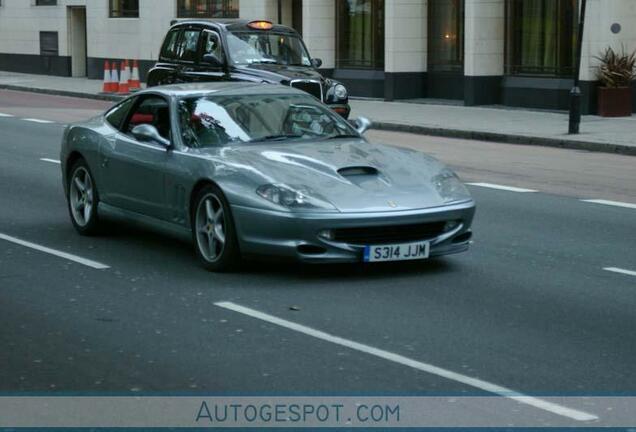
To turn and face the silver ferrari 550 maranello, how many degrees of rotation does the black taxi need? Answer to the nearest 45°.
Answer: approximately 45° to its right

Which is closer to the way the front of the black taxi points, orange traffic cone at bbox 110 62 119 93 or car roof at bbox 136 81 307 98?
the car roof

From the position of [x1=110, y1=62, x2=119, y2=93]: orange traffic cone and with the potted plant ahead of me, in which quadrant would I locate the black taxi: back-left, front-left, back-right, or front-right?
front-right

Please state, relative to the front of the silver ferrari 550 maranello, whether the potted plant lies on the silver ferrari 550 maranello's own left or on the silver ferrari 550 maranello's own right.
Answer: on the silver ferrari 550 maranello's own left

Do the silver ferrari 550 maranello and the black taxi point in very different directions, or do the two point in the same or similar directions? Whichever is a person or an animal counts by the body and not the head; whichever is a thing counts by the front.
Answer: same or similar directions

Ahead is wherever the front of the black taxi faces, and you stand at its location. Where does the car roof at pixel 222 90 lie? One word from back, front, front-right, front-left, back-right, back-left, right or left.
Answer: front-right

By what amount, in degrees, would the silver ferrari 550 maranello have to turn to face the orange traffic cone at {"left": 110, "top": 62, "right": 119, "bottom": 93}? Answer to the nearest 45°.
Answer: approximately 135° to its left

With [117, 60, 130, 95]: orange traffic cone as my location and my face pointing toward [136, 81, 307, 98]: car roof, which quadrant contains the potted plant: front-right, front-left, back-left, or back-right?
front-left

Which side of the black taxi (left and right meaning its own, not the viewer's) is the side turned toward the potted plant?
left

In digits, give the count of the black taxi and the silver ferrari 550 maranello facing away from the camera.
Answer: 0

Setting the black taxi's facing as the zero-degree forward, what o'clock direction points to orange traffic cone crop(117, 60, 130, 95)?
The orange traffic cone is roughly at 7 o'clock from the black taxi.

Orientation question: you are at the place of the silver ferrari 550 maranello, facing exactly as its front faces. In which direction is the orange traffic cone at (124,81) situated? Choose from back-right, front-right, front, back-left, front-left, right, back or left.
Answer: back-left

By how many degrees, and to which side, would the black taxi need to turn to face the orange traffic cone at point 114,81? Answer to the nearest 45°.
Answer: approximately 135° to its left
